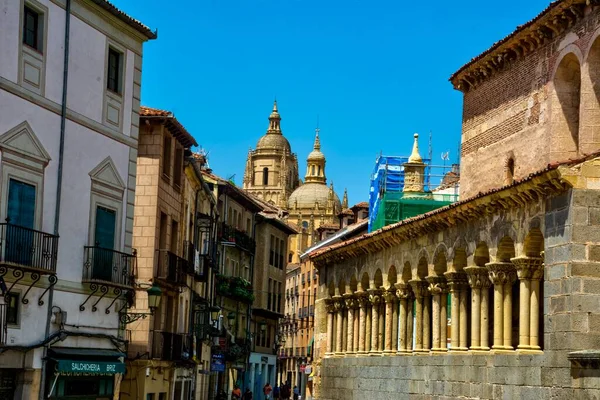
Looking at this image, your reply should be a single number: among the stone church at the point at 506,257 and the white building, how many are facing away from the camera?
0

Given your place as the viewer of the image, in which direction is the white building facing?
facing the viewer and to the right of the viewer

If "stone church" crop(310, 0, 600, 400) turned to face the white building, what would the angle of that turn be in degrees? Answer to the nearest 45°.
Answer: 0° — it already faces it

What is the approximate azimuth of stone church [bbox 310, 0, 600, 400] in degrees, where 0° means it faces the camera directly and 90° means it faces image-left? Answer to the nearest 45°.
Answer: approximately 45°
